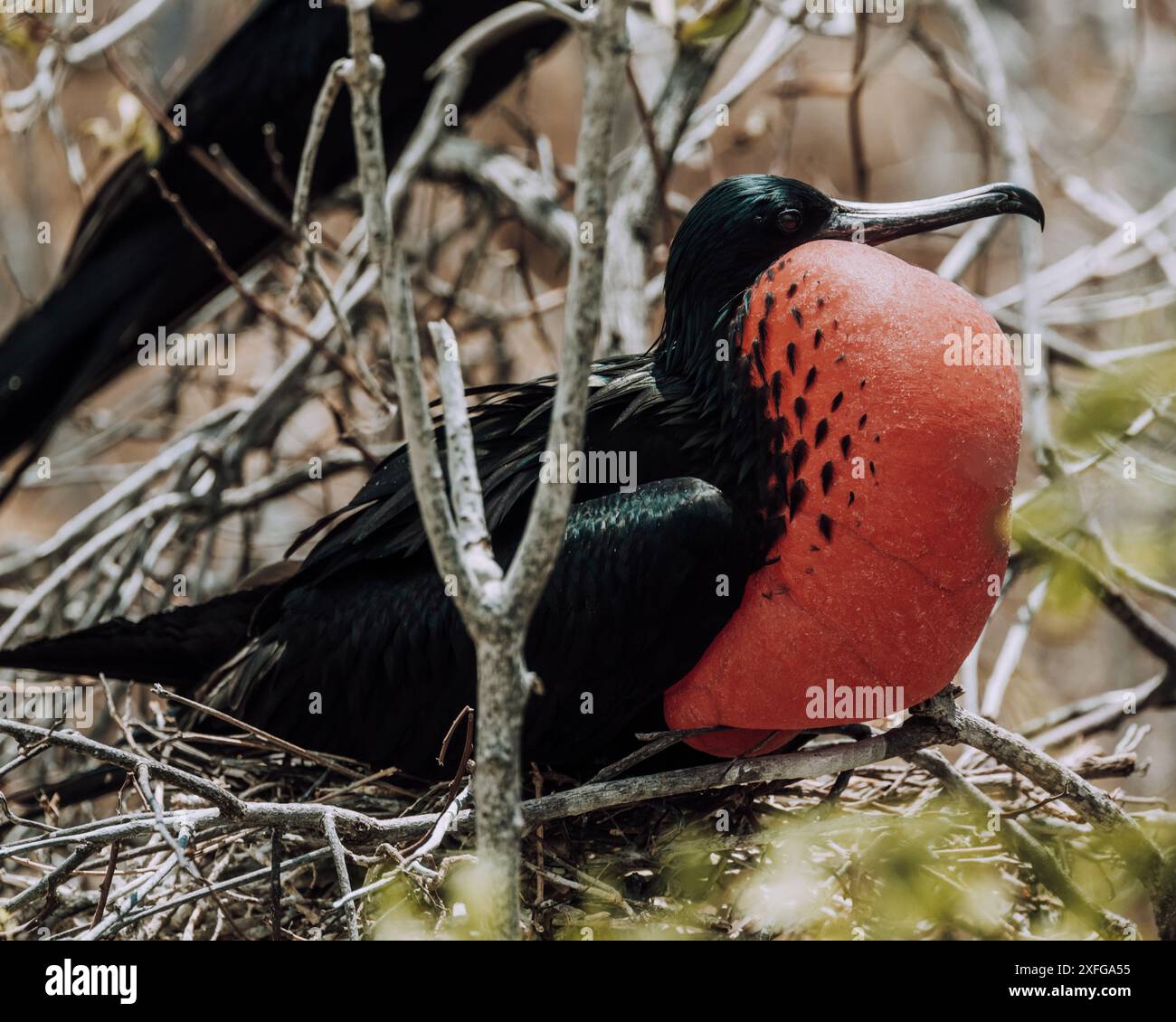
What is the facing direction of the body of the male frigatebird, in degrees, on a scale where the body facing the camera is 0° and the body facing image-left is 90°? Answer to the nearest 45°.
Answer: approximately 270°

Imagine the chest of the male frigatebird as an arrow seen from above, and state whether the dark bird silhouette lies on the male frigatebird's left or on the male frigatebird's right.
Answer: on the male frigatebird's left
